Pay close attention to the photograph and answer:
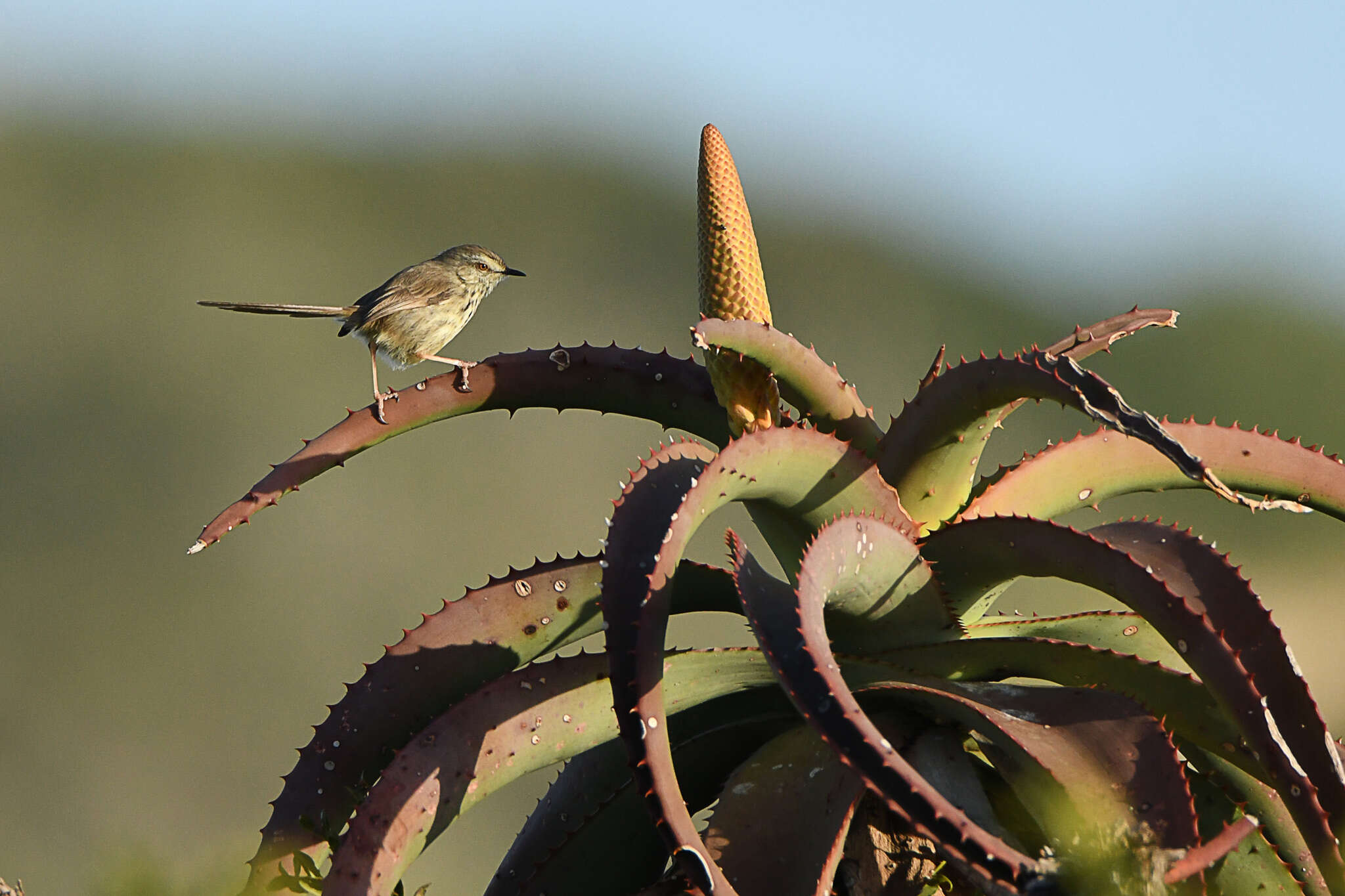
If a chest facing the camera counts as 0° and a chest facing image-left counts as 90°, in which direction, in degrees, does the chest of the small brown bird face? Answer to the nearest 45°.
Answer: approximately 270°
